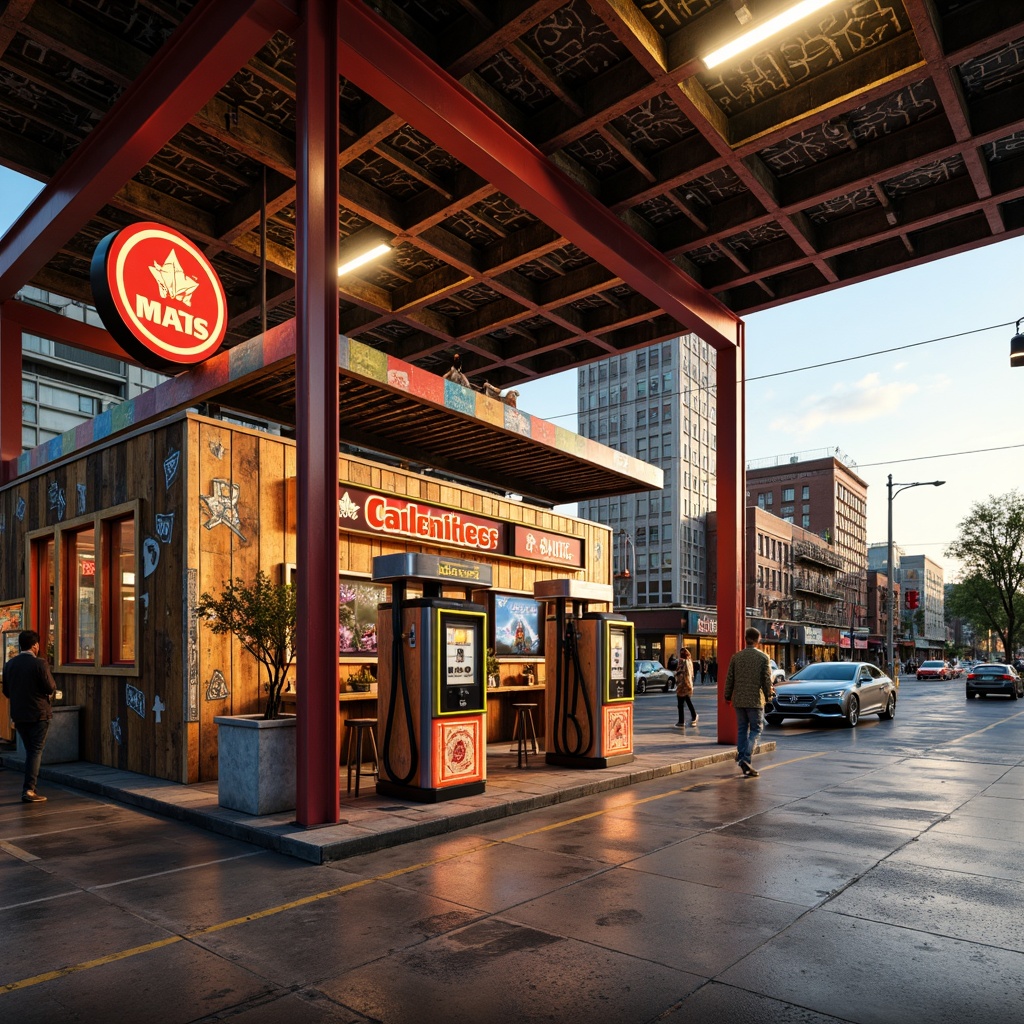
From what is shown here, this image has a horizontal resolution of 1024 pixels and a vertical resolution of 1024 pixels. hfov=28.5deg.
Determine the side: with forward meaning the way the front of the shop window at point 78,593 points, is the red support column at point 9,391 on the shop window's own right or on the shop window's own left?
on the shop window's own right

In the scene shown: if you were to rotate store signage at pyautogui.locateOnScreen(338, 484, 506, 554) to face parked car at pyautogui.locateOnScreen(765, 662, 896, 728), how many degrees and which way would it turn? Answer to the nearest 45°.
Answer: approximately 90° to its left

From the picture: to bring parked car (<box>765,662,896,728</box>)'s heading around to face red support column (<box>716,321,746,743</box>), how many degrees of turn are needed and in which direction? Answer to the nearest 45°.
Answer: approximately 45° to its left
